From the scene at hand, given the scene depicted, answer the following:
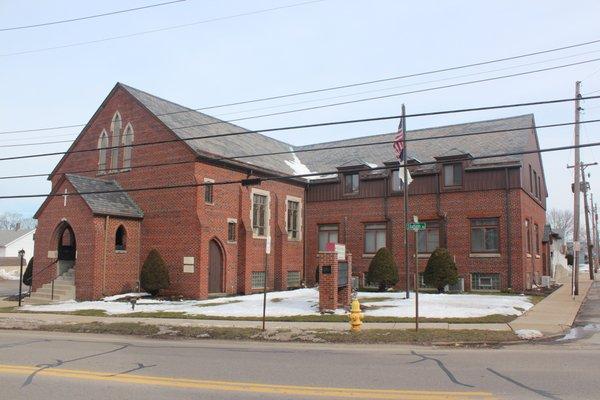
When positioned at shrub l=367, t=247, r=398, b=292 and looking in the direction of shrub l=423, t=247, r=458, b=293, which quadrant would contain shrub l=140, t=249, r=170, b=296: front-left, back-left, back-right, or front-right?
back-right

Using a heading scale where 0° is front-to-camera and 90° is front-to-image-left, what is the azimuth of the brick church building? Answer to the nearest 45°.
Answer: approximately 45°
